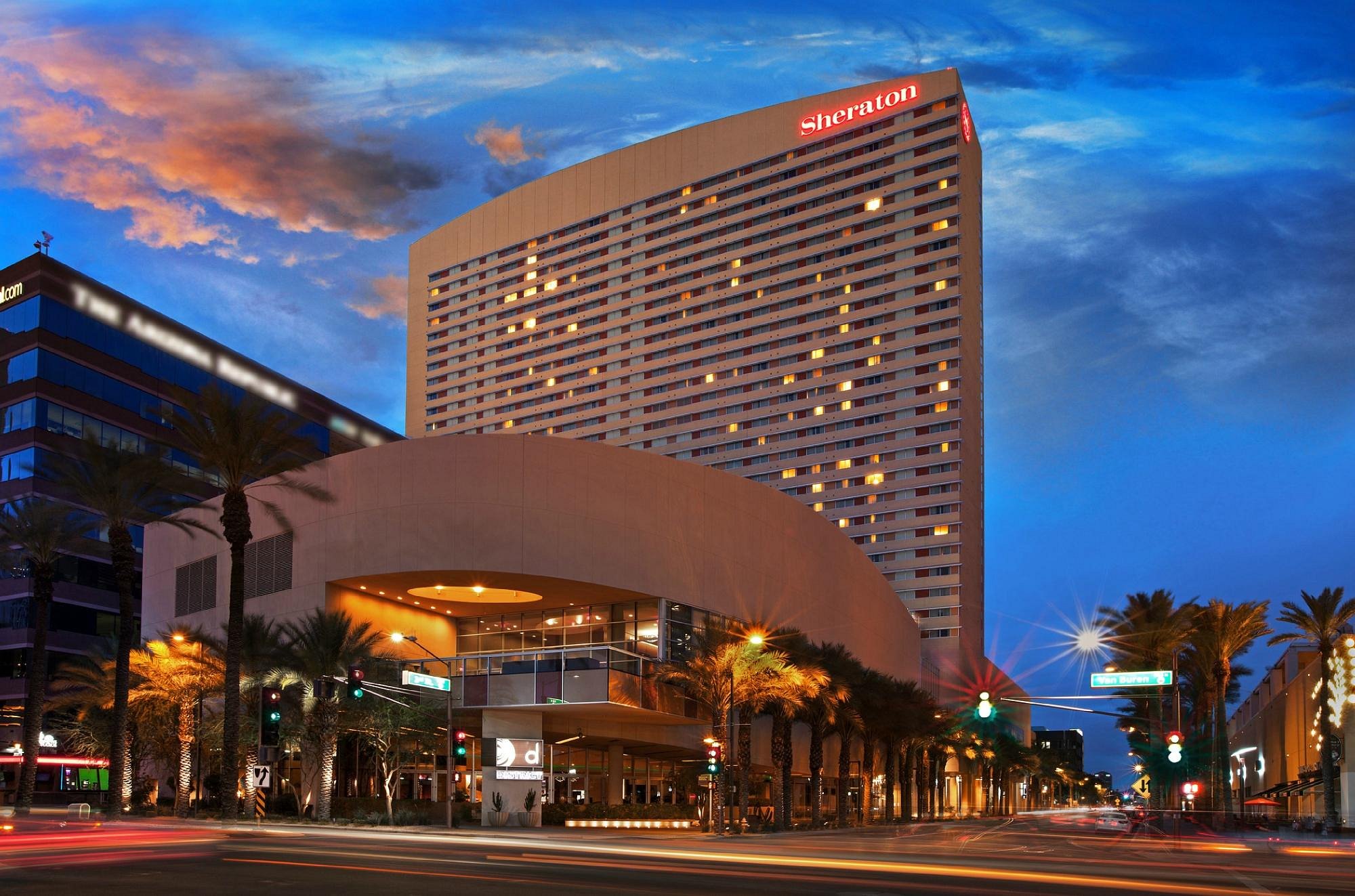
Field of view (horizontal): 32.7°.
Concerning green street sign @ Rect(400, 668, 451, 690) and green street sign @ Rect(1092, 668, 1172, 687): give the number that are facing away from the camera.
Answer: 0

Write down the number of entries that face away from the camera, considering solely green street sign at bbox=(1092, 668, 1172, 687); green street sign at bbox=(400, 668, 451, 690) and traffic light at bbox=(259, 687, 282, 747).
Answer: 0

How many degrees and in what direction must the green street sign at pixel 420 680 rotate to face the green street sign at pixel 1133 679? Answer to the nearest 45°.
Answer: approximately 45° to its left

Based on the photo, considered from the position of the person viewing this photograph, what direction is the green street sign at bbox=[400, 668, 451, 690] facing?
facing the viewer and to the right of the viewer

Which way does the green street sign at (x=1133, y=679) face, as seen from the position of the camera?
facing the viewer

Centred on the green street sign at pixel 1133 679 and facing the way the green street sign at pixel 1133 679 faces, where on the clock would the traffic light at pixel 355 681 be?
The traffic light is roughly at 2 o'clock from the green street sign.

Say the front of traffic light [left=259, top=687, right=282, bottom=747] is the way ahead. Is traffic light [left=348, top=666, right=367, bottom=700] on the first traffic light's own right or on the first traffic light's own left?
on the first traffic light's own left

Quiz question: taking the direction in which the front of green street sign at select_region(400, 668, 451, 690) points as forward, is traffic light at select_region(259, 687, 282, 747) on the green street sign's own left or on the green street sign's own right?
on the green street sign's own right

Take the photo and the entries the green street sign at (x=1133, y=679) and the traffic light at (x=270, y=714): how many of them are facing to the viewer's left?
0

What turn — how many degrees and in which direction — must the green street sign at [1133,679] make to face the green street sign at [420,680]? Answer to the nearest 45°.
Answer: approximately 90° to its right

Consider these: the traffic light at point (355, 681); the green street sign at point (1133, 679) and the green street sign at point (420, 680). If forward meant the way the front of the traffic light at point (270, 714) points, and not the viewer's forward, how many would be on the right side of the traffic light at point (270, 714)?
0

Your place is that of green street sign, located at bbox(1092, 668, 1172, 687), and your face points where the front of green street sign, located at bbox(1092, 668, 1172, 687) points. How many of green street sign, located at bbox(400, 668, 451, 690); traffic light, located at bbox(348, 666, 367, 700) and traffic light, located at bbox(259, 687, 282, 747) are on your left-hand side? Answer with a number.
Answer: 0

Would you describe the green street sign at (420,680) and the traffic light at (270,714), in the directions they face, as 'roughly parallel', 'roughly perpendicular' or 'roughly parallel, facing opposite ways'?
roughly parallel

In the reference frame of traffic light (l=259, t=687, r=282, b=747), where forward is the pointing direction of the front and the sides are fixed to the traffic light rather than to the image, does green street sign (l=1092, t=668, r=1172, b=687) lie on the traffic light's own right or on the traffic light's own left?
on the traffic light's own left
